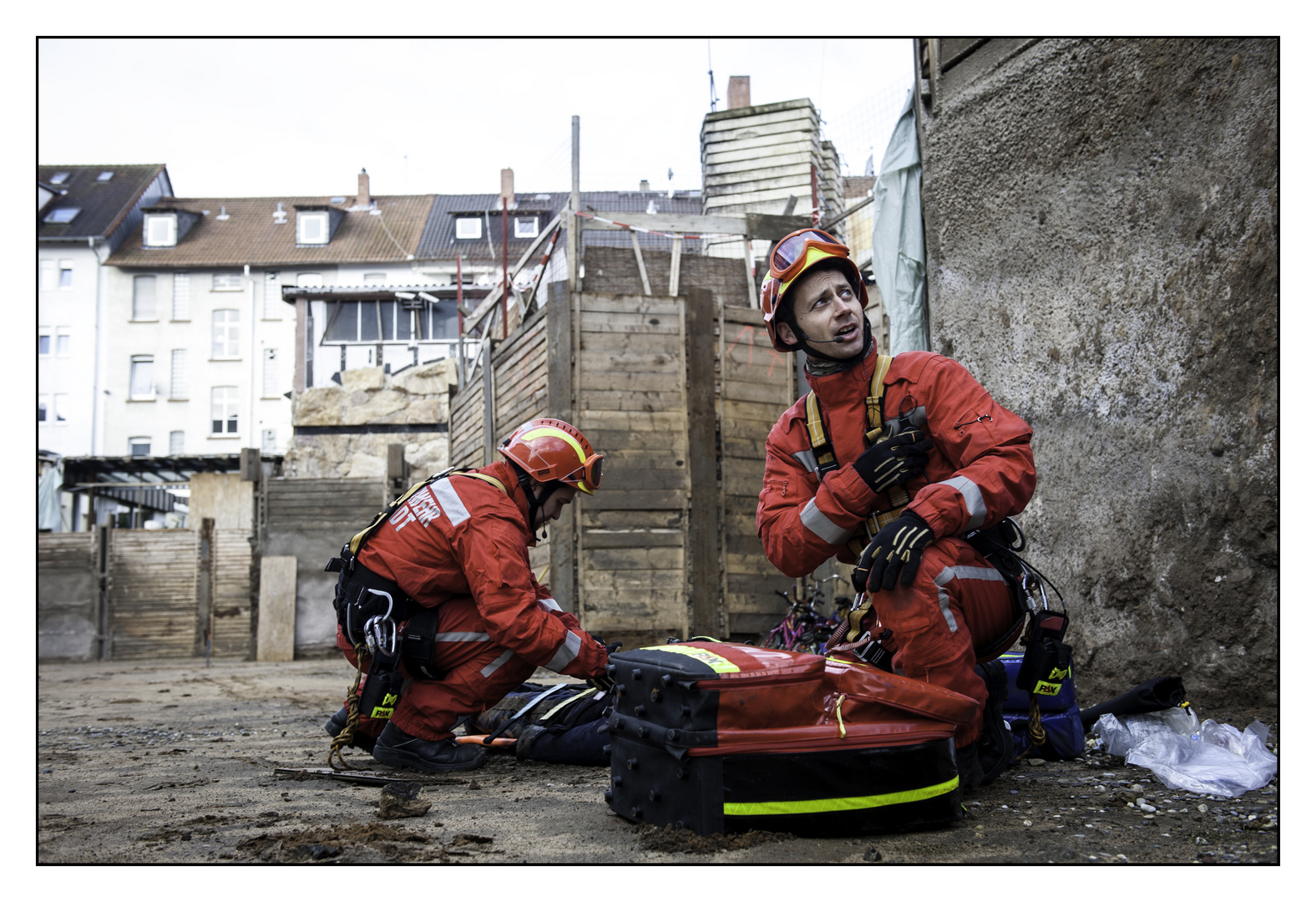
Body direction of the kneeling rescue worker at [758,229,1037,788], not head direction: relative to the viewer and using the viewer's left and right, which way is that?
facing the viewer and to the left of the viewer

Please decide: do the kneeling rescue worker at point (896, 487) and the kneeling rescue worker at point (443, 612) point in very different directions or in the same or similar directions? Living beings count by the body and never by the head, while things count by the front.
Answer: very different directions

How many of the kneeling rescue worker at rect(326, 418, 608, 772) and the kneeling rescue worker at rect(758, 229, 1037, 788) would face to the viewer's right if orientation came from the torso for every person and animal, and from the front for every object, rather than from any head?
1

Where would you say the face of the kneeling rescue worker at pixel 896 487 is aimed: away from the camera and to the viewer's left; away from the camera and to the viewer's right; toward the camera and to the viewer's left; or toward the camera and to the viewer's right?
toward the camera and to the viewer's right

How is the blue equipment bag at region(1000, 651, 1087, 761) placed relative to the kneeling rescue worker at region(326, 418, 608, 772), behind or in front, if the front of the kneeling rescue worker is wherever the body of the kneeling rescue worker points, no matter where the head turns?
in front

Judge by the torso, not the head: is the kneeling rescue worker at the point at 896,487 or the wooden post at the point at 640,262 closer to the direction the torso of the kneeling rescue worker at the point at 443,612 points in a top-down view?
the kneeling rescue worker

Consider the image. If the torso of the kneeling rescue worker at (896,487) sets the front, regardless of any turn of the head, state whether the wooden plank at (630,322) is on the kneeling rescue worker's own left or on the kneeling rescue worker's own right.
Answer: on the kneeling rescue worker's own right

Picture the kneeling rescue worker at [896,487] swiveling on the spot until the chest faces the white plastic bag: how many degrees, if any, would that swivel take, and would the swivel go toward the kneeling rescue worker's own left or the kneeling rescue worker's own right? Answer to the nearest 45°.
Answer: approximately 135° to the kneeling rescue worker's own left

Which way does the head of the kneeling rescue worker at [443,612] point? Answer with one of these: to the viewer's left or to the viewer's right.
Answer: to the viewer's right

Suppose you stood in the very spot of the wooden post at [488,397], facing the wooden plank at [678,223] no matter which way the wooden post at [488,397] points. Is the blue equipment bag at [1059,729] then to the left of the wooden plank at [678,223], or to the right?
right

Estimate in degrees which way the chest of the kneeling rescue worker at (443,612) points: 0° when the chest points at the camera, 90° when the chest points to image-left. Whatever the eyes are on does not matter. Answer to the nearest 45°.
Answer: approximately 270°

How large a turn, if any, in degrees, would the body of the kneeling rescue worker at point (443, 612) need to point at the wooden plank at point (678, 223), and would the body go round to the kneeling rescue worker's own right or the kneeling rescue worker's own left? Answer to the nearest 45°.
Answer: approximately 90° to the kneeling rescue worker's own left

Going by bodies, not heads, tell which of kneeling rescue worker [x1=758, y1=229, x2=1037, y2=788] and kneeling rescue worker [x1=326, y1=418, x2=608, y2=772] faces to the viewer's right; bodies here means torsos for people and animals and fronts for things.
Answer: kneeling rescue worker [x1=326, y1=418, x2=608, y2=772]
